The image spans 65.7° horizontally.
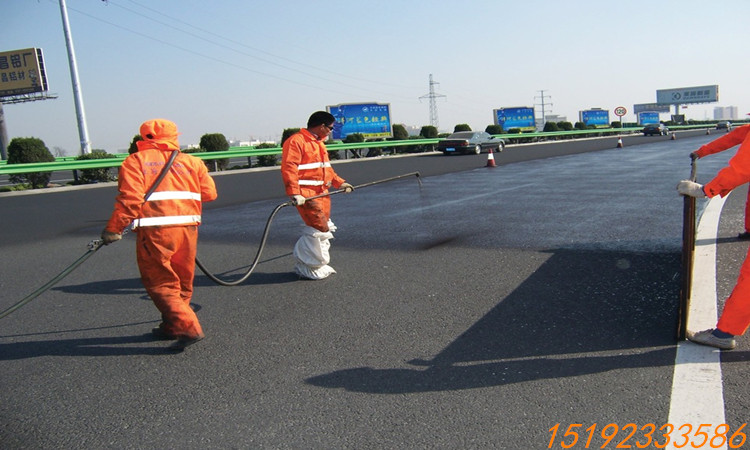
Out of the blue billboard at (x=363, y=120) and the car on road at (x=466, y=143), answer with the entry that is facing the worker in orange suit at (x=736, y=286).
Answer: the blue billboard

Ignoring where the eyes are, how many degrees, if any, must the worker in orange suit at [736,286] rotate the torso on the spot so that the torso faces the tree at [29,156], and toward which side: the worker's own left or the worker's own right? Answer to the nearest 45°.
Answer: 0° — they already face it

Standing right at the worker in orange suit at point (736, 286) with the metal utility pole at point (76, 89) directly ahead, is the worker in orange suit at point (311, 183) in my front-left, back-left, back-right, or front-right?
front-left

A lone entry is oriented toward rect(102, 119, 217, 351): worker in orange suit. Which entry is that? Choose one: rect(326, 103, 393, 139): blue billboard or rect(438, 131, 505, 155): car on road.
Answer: the blue billboard

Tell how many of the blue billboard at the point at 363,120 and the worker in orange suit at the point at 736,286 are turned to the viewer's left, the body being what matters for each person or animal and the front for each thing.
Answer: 1

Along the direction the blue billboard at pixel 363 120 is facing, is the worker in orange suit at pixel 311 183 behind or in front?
in front

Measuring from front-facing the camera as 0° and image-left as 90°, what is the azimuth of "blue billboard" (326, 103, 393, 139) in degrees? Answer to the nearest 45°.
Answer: approximately 0°

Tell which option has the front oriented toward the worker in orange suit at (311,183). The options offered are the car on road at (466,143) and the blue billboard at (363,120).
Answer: the blue billboard

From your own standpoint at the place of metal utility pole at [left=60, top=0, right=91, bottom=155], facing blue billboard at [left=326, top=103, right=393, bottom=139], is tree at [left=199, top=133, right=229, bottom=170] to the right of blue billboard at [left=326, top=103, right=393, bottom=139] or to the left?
right

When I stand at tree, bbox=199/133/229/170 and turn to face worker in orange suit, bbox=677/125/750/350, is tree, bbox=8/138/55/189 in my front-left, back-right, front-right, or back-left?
front-right

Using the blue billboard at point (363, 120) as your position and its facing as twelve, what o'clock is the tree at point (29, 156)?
The tree is roughly at 1 o'clock from the blue billboard.

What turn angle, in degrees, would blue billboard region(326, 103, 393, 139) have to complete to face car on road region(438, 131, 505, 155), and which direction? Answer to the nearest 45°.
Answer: approximately 45° to its left

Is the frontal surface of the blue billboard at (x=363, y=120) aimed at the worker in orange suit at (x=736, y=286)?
yes

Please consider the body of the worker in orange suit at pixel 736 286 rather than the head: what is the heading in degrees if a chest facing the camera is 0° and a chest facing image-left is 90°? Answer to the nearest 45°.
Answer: approximately 90°

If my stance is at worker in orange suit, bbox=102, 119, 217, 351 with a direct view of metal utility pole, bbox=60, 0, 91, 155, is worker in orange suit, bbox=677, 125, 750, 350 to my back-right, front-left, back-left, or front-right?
back-right

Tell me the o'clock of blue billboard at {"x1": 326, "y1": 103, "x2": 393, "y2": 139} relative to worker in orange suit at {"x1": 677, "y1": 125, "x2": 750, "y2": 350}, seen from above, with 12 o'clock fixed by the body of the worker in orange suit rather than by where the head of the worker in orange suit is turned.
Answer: The blue billboard is roughly at 2 o'clock from the worker in orange suit.

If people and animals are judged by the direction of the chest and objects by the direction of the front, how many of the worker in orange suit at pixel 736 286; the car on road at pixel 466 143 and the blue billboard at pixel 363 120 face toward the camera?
1
